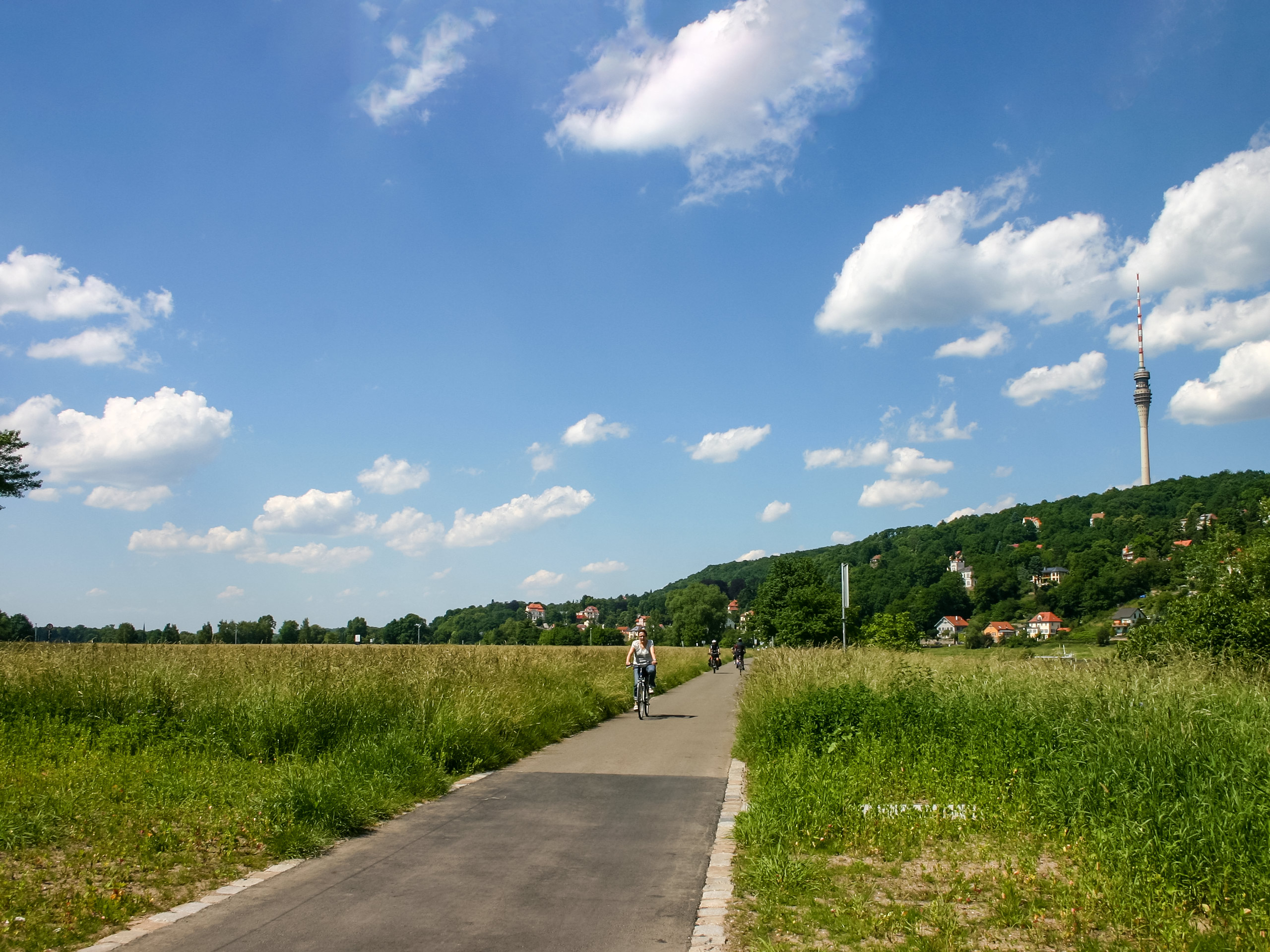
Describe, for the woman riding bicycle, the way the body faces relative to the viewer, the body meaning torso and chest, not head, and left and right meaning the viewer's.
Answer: facing the viewer

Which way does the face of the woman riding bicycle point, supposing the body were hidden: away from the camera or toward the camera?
toward the camera
